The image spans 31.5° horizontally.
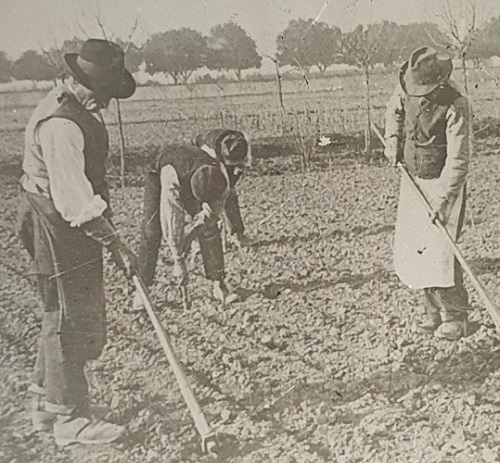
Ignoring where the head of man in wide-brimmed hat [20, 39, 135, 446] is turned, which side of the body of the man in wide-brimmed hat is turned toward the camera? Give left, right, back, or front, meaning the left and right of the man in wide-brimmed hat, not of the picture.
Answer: right

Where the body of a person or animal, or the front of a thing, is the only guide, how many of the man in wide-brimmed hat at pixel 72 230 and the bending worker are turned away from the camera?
0

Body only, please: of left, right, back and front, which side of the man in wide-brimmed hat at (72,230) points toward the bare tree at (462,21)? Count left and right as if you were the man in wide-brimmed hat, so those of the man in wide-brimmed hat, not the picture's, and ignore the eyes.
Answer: left

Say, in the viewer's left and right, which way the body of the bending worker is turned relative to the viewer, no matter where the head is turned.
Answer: facing the viewer and to the right of the viewer

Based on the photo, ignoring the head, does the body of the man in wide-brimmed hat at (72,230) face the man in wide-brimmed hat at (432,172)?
yes
